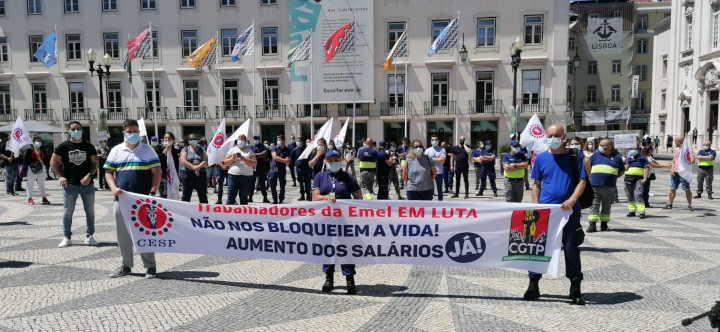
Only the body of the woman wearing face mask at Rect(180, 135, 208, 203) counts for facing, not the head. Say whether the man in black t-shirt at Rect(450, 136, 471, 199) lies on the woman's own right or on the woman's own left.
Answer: on the woman's own left

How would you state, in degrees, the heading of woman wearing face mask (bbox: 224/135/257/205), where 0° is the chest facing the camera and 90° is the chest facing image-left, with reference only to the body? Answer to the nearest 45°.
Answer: approximately 0°

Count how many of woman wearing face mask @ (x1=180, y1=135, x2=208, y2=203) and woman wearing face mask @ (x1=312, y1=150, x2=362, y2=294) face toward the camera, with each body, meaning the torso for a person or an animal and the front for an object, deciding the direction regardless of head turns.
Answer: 2

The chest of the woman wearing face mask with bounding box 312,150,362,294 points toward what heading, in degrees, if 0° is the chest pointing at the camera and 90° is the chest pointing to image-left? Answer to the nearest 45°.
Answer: approximately 0°

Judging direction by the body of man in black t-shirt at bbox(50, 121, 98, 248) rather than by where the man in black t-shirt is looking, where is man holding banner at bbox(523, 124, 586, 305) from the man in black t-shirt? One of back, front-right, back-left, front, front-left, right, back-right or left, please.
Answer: front-left

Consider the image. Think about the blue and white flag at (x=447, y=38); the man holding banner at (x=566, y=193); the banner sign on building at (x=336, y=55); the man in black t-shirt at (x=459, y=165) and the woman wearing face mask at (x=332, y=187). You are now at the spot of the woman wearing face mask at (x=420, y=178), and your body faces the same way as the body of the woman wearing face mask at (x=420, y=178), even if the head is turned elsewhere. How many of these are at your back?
3

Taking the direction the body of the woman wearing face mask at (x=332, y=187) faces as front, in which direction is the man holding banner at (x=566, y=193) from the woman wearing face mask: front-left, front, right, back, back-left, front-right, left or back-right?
left

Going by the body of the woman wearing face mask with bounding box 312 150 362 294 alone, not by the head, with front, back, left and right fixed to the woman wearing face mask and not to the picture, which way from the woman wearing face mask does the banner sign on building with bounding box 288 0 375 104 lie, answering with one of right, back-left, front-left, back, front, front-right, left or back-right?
back

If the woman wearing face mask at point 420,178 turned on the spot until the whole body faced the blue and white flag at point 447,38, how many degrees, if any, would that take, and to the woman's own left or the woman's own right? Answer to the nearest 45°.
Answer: approximately 180°
